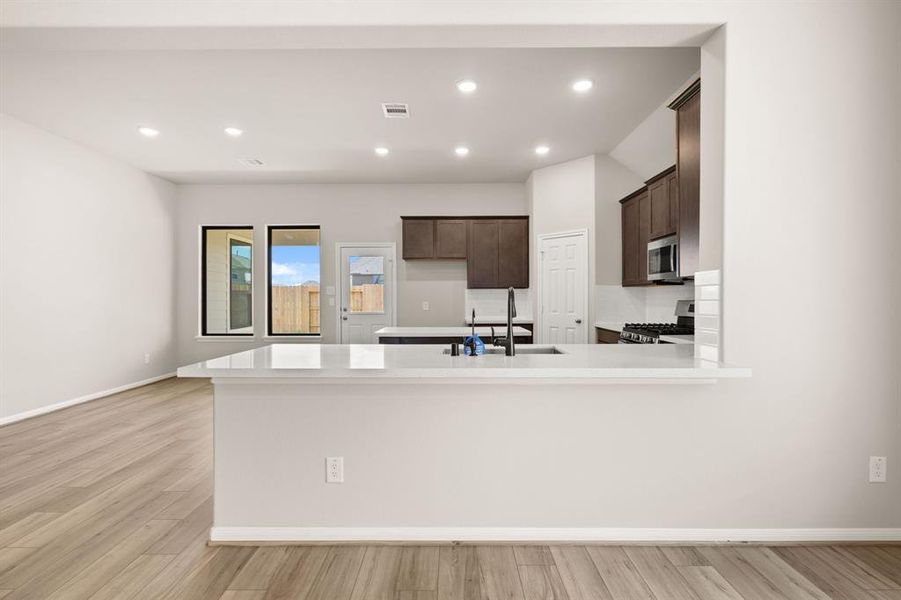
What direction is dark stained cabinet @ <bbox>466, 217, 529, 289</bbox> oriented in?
toward the camera

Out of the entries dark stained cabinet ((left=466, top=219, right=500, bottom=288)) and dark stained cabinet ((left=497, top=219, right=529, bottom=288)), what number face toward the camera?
2

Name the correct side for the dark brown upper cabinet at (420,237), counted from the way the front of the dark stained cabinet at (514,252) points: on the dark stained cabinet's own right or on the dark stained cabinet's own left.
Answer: on the dark stained cabinet's own right

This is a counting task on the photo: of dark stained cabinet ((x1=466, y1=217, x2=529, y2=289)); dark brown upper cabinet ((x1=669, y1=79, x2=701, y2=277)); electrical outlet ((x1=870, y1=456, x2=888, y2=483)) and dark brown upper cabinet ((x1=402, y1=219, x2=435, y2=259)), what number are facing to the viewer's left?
1

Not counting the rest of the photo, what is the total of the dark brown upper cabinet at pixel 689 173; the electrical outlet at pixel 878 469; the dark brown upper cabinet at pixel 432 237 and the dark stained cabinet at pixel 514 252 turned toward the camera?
3

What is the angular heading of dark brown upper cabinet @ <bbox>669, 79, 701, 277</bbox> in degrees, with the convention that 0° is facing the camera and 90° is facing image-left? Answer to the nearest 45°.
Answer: approximately 90°

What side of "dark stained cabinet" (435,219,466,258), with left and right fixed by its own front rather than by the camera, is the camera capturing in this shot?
front

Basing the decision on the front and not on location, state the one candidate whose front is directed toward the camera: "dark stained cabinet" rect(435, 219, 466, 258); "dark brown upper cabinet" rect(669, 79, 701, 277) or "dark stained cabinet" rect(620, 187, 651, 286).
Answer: "dark stained cabinet" rect(435, 219, 466, 258)

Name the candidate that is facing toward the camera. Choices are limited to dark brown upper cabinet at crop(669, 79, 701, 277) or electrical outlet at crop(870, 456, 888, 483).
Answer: the electrical outlet

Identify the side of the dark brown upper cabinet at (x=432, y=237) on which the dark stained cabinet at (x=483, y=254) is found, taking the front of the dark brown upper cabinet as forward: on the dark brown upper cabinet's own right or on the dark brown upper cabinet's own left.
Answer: on the dark brown upper cabinet's own left

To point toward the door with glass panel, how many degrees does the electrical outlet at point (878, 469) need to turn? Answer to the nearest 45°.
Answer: approximately 90° to its right

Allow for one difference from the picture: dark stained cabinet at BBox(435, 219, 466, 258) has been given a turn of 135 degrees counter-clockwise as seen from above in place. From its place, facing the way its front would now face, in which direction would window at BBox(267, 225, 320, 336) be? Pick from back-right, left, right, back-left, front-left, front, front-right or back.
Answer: back-left

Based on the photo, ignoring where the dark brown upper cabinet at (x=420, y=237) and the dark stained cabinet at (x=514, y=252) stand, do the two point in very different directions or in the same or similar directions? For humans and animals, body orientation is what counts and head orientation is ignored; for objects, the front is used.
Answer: same or similar directions
